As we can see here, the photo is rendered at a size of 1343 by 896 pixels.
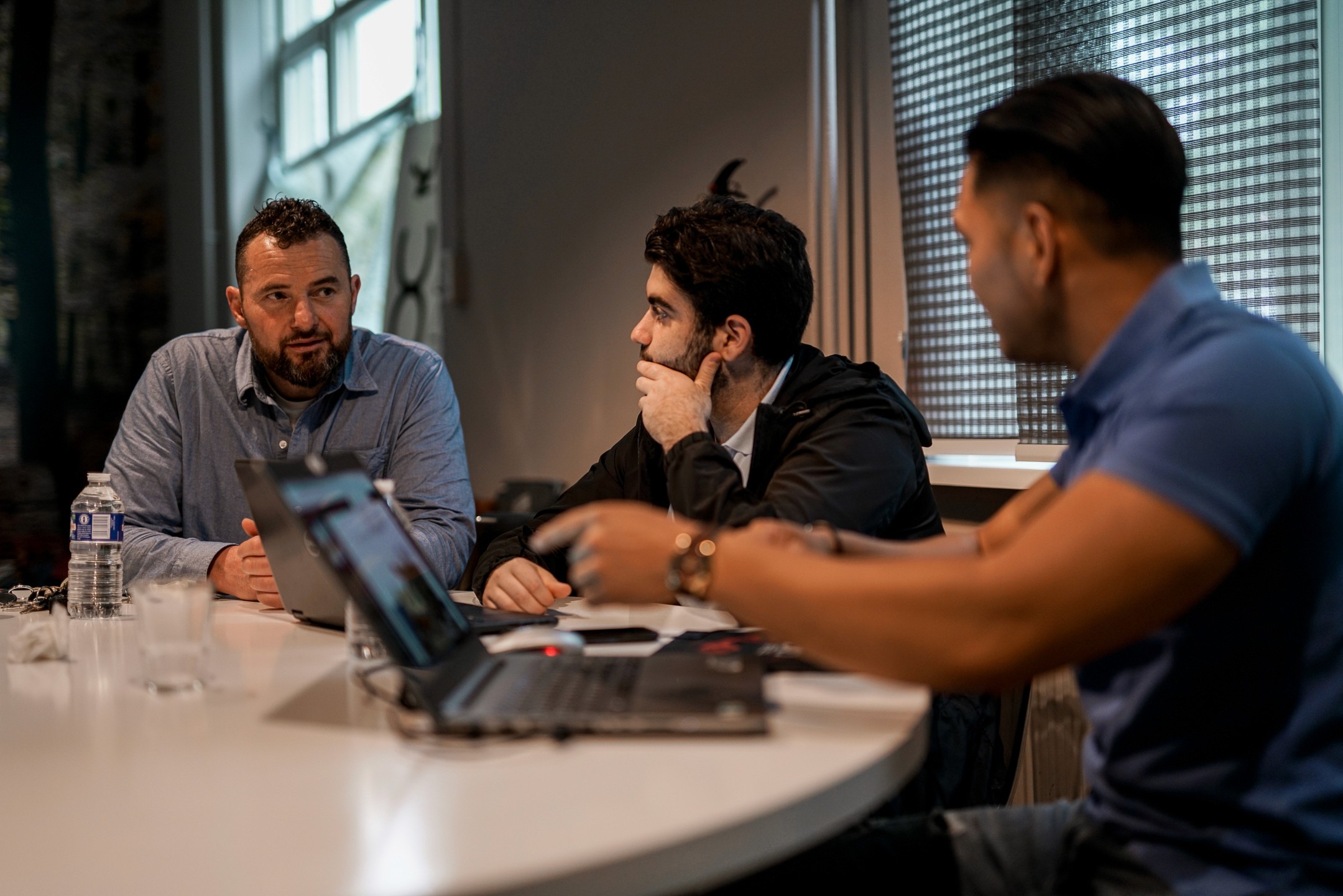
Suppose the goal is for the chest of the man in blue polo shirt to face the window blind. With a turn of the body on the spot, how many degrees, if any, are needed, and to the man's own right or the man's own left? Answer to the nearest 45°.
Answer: approximately 90° to the man's own right

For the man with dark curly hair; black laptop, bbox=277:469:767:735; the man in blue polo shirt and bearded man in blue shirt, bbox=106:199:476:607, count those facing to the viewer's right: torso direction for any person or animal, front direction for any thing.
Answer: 1

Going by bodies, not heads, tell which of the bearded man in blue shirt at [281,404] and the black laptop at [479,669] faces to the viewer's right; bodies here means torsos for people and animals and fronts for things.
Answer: the black laptop

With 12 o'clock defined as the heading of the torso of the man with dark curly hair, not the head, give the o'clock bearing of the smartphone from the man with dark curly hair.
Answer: The smartphone is roughly at 11 o'clock from the man with dark curly hair.

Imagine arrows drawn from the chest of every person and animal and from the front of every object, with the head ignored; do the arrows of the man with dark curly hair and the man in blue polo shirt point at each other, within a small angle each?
no

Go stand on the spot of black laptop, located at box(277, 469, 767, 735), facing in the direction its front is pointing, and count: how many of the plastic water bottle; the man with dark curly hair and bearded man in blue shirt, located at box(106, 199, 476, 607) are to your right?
0

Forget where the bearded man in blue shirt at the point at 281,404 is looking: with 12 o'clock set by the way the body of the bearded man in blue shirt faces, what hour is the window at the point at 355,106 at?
The window is roughly at 6 o'clock from the bearded man in blue shirt.

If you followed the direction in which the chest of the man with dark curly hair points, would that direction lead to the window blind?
no

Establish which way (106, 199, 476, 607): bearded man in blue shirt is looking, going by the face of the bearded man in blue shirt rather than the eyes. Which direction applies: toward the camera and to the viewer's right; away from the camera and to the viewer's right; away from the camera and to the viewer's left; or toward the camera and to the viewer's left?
toward the camera and to the viewer's right

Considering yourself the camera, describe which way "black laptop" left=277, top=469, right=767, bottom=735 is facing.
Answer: facing to the right of the viewer

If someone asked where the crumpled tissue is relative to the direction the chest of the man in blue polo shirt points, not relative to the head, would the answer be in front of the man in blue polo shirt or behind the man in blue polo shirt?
in front

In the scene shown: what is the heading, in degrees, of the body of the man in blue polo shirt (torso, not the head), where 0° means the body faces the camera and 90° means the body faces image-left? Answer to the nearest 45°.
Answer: approximately 90°

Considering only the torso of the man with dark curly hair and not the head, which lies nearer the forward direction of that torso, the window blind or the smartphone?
the smartphone

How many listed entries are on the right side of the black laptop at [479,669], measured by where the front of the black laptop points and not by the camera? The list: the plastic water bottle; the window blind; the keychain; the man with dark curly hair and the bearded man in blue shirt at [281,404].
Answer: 0

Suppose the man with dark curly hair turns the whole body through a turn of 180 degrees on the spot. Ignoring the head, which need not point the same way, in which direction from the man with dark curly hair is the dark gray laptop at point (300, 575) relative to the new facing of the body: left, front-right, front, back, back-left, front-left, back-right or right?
back

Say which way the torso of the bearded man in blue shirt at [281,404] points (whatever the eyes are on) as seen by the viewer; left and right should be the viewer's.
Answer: facing the viewer

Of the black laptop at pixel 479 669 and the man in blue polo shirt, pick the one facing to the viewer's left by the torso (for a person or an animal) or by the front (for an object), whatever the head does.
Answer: the man in blue polo shirt

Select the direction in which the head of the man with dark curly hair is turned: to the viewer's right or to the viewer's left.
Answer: to the viewer's left
